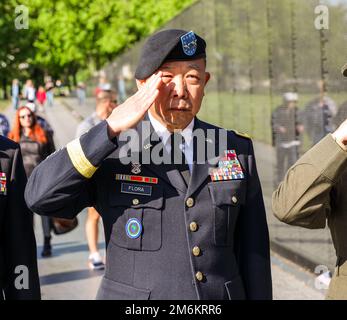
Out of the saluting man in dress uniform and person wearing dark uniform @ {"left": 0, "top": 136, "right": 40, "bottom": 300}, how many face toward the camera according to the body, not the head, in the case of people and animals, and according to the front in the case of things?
2

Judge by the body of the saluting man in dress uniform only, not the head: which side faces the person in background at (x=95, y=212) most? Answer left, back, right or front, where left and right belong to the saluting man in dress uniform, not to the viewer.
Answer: back

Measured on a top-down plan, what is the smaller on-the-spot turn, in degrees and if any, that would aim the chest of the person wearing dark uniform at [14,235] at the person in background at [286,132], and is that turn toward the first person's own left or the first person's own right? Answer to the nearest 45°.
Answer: approximately 135° to the first person's own left

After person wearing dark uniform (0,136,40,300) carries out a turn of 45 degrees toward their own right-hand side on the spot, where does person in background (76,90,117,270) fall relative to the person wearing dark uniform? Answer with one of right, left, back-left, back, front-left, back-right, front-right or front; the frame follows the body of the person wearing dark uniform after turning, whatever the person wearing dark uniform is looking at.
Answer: back-right

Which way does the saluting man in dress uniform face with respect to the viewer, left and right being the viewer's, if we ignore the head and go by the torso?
facing the viewer

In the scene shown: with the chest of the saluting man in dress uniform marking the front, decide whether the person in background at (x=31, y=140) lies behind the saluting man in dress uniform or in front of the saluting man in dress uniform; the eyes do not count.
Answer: behind

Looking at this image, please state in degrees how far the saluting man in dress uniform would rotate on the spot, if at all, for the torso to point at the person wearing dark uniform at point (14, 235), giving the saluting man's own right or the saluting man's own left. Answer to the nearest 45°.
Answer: approximately 135° to the saluting man's own right

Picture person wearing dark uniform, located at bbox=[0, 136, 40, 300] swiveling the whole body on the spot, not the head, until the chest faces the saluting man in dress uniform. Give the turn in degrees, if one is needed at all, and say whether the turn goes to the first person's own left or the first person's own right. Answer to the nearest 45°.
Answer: approximately 45° to the first person's own left

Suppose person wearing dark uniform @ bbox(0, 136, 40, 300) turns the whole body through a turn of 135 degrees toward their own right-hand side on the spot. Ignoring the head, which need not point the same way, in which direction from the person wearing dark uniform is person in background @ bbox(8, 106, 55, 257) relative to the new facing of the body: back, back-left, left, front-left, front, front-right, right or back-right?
front-right

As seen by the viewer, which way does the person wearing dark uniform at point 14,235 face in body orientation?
toward the camera

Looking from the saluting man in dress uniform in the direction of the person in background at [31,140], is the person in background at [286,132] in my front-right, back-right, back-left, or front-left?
front-right
